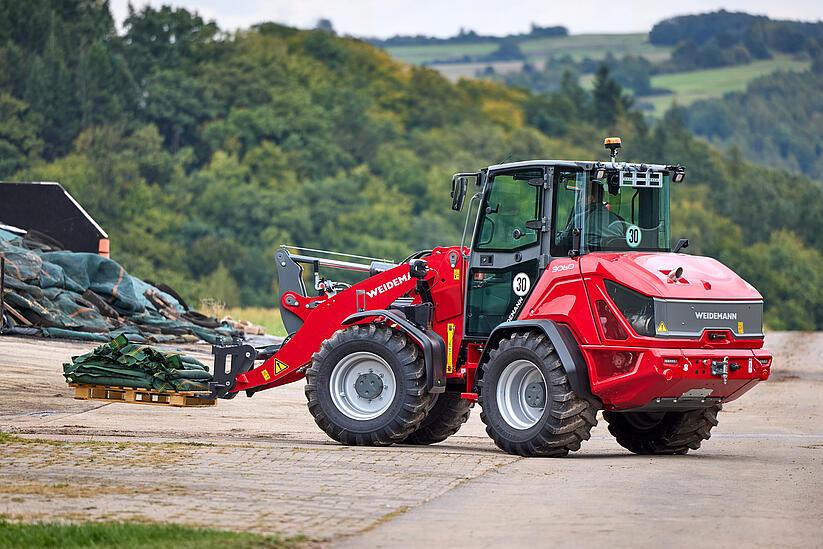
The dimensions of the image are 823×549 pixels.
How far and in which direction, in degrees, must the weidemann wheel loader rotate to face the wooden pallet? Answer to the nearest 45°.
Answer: approximately 45° to its left

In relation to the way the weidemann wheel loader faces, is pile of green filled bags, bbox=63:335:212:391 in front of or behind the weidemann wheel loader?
in front

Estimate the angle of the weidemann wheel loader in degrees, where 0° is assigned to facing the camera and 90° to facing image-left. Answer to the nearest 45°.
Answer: approximately 135°
